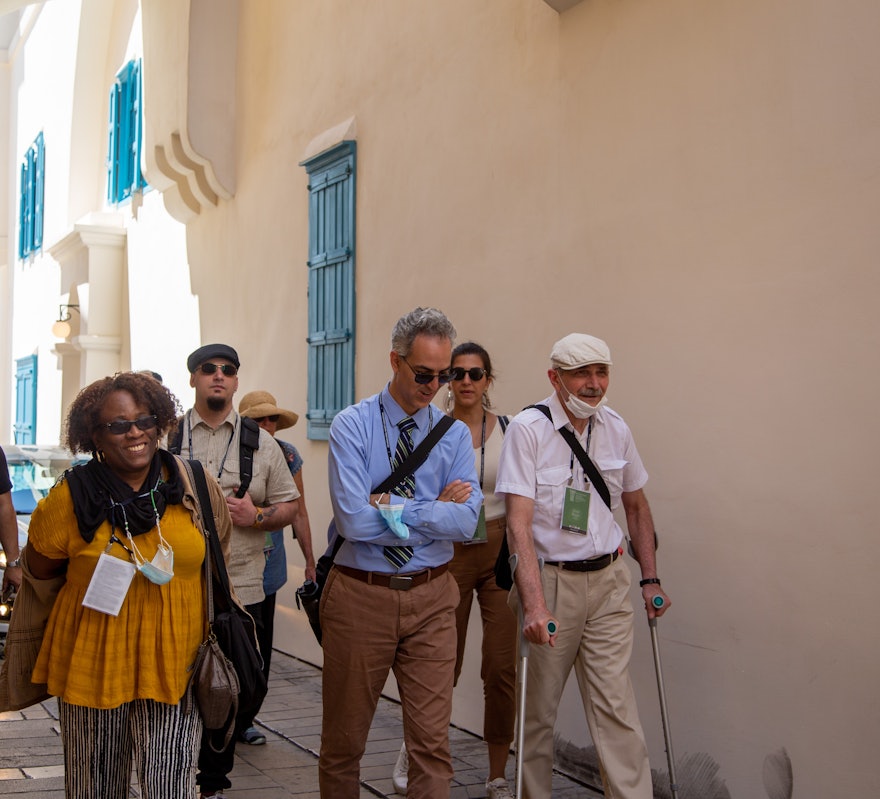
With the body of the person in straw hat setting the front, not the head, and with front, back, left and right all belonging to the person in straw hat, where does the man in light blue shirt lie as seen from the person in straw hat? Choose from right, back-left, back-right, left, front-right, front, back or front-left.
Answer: front

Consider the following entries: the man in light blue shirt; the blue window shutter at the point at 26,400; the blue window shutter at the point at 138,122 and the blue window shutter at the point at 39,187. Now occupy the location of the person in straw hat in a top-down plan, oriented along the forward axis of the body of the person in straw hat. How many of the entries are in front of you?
1

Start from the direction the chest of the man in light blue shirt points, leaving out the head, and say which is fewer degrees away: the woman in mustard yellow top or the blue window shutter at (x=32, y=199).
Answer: the woman in mustard yellow top

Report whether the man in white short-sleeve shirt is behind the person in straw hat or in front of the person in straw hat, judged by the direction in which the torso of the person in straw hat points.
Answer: in front

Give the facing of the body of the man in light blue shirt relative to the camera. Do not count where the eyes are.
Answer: toward the camera

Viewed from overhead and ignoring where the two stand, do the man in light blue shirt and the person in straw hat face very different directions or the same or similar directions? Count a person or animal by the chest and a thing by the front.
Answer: same or similar directions

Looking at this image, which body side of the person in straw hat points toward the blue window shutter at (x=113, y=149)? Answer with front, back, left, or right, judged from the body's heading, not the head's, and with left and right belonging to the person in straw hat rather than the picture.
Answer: back

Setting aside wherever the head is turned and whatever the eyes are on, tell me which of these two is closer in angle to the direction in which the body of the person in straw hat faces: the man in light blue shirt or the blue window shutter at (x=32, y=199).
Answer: the man in light blue shirt

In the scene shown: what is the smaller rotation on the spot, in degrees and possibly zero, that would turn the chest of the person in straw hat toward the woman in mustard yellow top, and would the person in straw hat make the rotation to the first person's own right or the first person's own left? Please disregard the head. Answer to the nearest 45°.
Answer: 0° — they already face them

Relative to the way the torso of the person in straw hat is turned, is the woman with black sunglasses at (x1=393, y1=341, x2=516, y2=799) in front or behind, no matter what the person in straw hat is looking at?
in front

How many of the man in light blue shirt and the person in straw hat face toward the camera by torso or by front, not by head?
2

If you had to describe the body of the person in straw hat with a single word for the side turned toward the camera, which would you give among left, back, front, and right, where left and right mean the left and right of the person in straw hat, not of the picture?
front

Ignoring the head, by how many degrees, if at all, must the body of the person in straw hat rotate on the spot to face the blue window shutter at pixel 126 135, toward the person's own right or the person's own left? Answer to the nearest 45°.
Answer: approximately 180°

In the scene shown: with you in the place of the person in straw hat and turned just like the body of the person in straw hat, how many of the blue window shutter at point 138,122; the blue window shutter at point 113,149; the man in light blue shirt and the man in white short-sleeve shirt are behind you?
2
